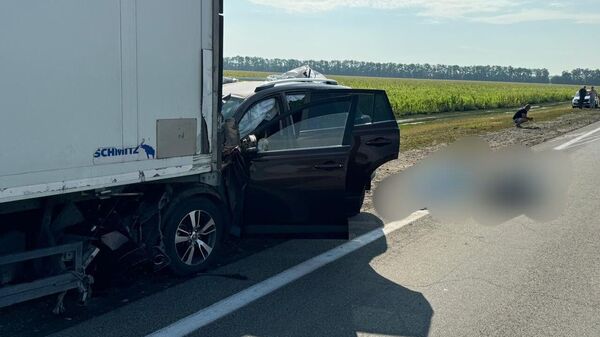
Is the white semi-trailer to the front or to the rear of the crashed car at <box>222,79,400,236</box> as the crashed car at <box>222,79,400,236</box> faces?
to the front

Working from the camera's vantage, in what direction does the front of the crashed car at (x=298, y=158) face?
facing the viewer and to the left of the viewer
